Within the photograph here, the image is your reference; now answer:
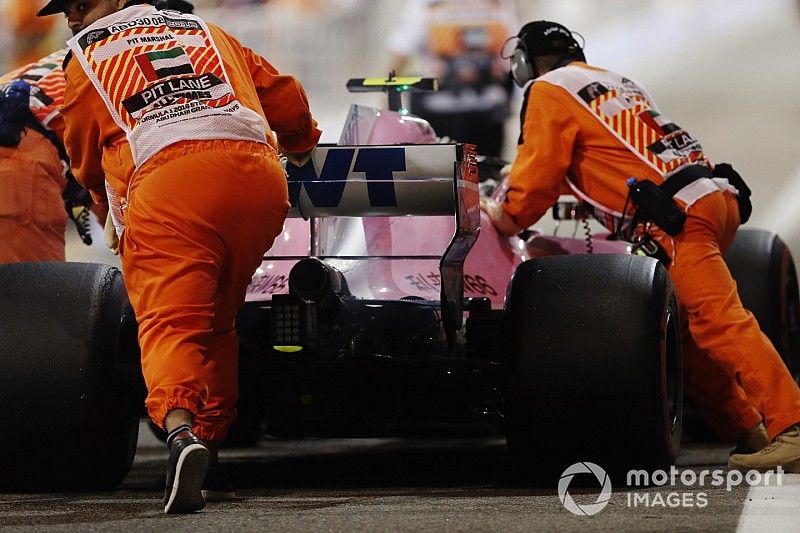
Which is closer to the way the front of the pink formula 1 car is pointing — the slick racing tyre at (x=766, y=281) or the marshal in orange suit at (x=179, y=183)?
the slick racing tyre

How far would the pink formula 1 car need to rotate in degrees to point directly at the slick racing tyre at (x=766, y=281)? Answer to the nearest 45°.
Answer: approximately 45° to its right

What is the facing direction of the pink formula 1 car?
away from the camera
